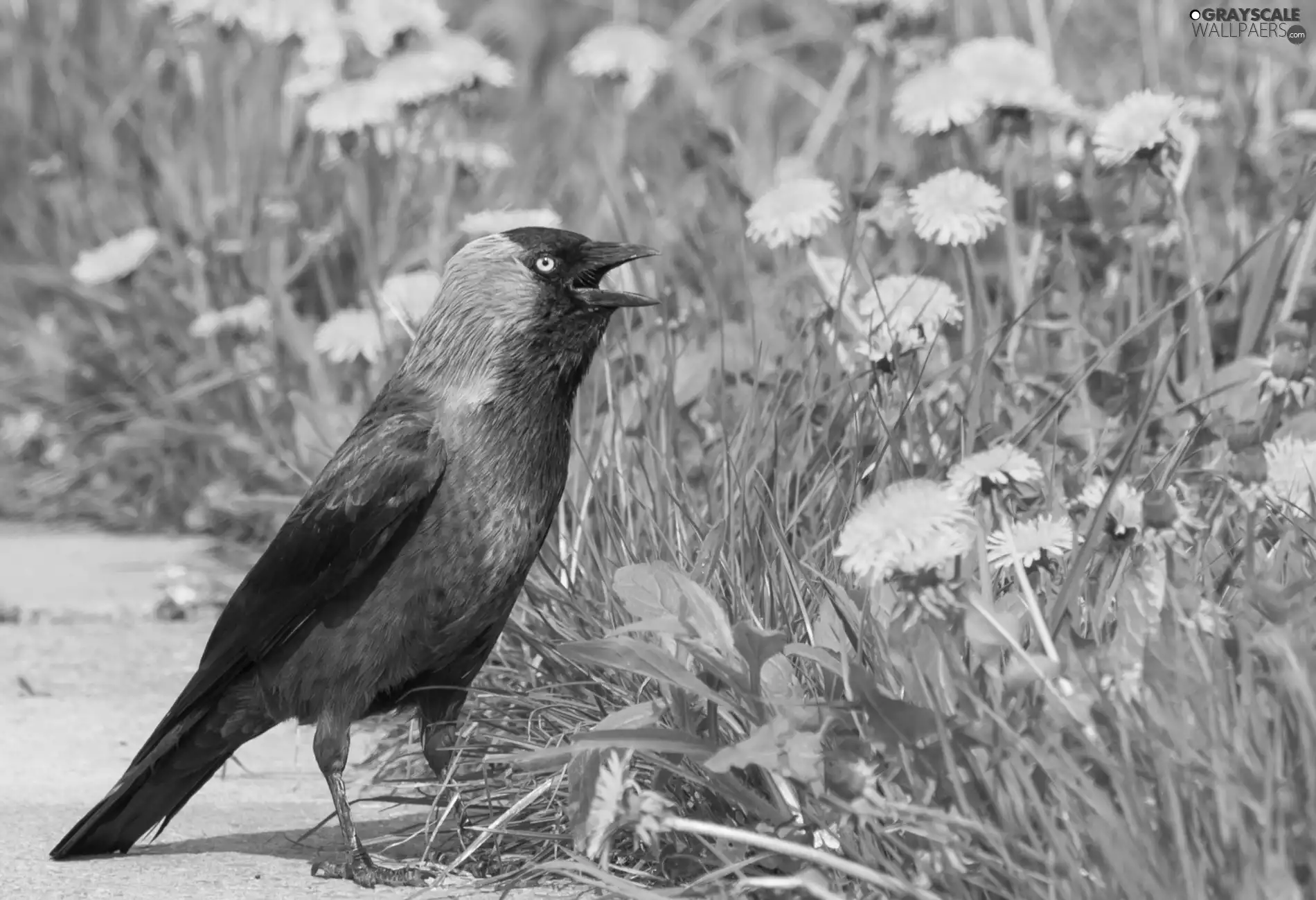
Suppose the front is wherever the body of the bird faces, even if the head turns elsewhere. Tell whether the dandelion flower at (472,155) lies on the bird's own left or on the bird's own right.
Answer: on the bird's own left

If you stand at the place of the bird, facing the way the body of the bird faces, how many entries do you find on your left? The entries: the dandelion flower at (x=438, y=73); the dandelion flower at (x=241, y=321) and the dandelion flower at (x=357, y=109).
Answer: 3

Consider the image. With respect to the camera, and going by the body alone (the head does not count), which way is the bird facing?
to the viewer's right

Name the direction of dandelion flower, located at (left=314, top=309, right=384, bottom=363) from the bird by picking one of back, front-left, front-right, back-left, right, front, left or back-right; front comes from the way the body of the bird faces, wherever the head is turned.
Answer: left

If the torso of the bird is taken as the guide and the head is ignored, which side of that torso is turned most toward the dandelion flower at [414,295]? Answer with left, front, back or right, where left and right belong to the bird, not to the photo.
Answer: left

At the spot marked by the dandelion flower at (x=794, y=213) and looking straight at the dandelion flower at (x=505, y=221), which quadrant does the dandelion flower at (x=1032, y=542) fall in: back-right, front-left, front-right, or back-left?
back-left

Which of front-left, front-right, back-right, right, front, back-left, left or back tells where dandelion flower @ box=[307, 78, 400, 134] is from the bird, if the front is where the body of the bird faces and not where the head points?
left

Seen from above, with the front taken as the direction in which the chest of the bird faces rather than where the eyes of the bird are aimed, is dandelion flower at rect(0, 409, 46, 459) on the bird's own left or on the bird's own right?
on the bird's own left

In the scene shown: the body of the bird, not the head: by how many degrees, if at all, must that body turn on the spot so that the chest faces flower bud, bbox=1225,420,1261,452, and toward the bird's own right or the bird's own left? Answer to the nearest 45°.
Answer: approximately 45° to the bird's own right

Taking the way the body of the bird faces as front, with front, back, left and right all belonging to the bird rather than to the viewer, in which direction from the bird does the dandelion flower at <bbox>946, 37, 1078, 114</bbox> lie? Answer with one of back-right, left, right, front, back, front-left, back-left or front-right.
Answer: front-left

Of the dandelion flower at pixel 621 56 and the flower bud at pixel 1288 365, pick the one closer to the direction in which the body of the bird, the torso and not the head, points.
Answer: the flower bud

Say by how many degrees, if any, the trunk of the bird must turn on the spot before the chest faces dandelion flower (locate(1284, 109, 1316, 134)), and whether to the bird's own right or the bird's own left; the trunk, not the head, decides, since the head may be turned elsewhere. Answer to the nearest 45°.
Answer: approximately 45° to the bird's own left

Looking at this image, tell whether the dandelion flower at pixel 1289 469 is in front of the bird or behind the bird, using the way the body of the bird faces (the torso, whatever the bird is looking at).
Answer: in front
